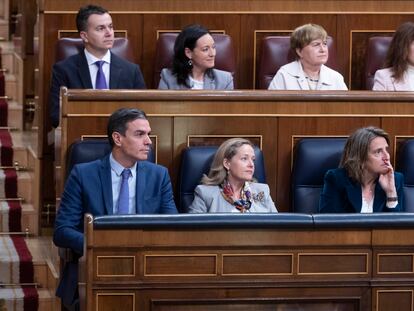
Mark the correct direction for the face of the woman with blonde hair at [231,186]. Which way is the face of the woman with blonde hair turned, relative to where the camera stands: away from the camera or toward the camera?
toward the camera

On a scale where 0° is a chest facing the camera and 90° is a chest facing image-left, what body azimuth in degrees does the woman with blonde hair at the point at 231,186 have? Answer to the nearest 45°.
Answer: approximately 315°

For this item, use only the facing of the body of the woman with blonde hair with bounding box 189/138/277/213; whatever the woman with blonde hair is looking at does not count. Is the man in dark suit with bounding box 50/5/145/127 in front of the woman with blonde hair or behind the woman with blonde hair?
behind

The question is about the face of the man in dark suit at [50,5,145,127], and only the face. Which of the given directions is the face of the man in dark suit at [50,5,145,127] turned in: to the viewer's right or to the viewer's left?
to the viewer's right

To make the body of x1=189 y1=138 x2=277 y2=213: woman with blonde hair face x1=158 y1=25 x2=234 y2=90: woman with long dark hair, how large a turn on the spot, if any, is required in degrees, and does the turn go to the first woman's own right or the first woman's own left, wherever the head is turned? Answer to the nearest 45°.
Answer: approximately 135° to the first woman's own left

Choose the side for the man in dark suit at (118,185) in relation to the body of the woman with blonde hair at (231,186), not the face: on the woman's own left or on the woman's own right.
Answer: on the woman's own right

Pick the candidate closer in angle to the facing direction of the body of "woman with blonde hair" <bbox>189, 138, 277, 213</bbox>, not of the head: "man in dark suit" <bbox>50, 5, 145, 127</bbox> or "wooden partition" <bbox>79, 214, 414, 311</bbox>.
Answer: the wooden partition

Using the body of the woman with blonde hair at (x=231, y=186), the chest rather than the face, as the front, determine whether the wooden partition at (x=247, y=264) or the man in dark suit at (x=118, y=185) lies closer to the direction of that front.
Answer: the wooden partition
